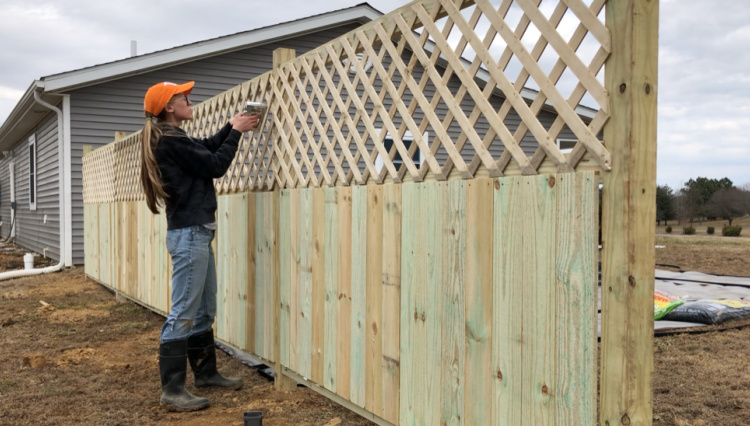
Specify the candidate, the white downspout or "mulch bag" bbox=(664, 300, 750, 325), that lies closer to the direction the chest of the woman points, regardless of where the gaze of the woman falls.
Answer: the mulch bag

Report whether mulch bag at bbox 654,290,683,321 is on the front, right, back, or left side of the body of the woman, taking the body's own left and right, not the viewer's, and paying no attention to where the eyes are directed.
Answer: front

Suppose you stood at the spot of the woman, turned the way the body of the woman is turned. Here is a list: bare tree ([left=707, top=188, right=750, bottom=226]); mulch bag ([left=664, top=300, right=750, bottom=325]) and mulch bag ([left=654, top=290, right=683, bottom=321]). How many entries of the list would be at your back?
0

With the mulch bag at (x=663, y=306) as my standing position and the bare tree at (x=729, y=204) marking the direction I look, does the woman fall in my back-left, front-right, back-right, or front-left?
back-left

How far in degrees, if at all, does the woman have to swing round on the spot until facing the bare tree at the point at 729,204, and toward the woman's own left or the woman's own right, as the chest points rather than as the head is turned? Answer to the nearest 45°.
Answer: approximately 45° to the woman's own left

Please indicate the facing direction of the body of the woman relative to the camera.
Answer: to the viewer's right

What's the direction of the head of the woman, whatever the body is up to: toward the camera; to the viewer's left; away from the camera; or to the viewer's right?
to the viewer's right

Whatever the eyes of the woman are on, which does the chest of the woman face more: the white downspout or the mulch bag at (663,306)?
the mulch bag

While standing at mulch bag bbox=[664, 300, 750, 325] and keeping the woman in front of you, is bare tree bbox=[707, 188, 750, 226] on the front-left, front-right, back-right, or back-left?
back-right

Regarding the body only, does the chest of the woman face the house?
no

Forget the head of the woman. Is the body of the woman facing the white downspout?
no

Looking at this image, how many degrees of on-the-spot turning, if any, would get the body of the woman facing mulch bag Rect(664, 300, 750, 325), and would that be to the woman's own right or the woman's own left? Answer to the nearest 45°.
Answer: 0° — they already face it
